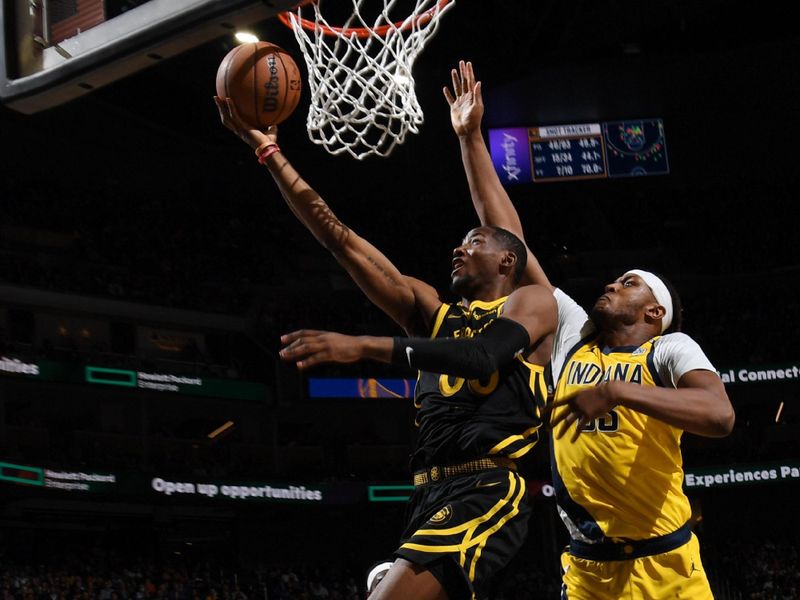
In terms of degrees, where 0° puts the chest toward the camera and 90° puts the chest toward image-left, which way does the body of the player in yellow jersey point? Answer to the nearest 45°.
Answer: approximately 45°

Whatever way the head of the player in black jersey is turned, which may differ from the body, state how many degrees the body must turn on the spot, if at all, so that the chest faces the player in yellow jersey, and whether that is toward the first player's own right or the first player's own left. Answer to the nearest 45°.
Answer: approximately 180°

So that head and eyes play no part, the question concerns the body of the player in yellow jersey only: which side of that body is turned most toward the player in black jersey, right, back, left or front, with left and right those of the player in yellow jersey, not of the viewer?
front

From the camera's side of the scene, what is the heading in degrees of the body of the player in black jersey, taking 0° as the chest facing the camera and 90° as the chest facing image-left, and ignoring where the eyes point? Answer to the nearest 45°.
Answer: approximately 45°

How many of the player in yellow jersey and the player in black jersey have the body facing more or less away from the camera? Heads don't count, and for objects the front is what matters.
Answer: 0
